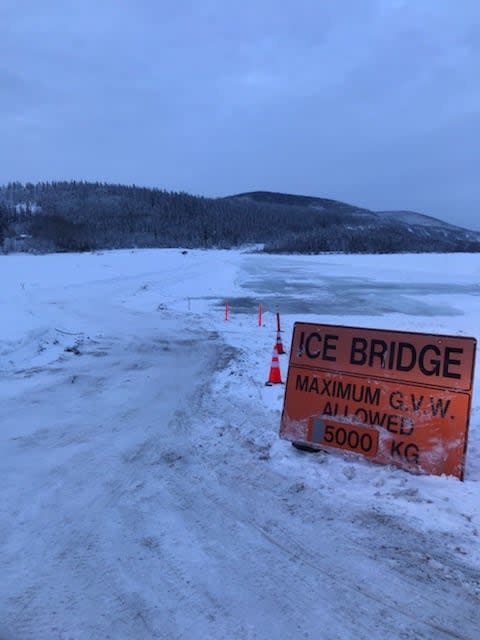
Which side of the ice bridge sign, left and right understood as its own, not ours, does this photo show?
front
